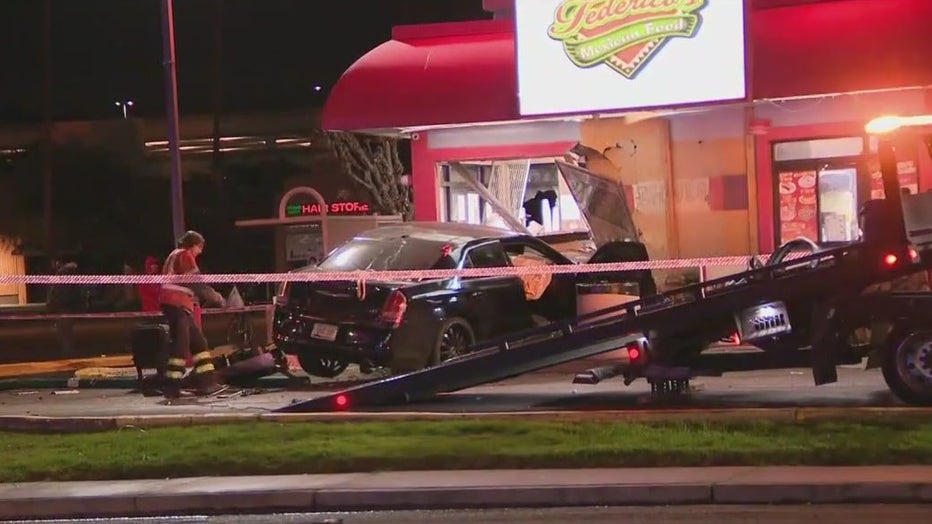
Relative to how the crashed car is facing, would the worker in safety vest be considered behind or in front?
behind

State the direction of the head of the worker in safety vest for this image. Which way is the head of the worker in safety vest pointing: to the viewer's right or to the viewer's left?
to the viewer's right

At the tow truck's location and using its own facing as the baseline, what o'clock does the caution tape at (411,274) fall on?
The caution tape is roughly at 7 o'clock from the tow truck.

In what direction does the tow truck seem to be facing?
to the viewer's right

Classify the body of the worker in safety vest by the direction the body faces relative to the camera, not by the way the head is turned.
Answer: to the viewer's right

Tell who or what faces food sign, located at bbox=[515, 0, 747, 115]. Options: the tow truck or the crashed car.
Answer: the crashed car

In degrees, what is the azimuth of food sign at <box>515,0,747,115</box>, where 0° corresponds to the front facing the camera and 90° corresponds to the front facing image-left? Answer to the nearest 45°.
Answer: approximately 0°

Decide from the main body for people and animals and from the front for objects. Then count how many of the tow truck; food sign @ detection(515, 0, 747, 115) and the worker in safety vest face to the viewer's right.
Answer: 2

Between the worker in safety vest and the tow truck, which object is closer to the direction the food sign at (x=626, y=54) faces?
the tow truck

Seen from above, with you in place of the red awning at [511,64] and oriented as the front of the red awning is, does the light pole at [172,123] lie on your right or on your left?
on your right

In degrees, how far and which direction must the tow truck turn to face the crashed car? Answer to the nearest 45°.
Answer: approximately 135° to its left

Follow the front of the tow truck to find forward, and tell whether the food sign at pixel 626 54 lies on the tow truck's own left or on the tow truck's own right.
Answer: on the tow truck's own left

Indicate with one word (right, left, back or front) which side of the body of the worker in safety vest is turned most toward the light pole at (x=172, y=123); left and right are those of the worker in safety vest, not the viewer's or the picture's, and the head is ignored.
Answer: left

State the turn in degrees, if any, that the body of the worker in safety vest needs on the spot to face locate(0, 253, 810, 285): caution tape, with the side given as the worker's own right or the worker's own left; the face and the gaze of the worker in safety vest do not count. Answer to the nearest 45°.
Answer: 0° — they already face it

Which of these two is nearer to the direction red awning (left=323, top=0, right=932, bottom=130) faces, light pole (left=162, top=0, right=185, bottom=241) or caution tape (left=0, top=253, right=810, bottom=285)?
the caution tape

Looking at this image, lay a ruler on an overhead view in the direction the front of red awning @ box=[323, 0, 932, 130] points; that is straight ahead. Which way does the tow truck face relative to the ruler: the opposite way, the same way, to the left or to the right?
to the left
